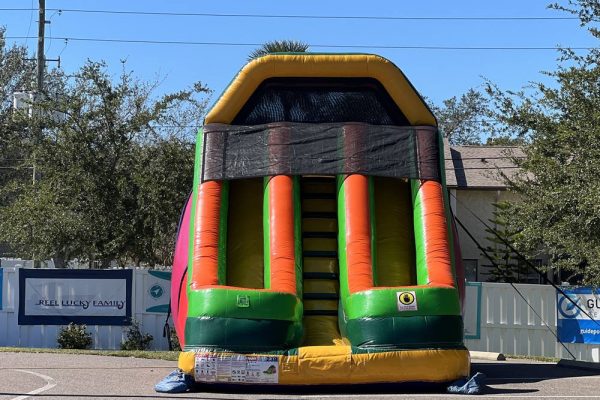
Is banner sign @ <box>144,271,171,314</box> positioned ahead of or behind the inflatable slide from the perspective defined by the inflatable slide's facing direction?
behind

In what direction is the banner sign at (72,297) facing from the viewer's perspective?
toward the camera

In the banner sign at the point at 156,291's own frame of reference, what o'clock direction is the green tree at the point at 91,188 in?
The green tree is roughly at 5 o'clock from the banner sign.

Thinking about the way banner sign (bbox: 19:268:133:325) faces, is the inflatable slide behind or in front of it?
in front

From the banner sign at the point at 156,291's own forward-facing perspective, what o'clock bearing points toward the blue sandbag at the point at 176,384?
The blue sandbag is roughly at 12 o'clock from the banner sign.

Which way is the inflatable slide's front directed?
toward the camera

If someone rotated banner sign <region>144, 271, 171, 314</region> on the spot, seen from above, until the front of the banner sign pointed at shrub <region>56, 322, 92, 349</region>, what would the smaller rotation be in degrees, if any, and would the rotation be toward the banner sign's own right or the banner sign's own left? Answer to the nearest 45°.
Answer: approximately 90° to the banner sign's own right

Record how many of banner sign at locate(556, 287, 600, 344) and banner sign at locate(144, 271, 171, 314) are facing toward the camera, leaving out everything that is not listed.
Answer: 2

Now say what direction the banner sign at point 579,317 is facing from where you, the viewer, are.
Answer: facing the viewer

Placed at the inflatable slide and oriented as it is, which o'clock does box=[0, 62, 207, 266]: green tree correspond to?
The green tree is roughly at 5 o'clock from the inflatable slide.

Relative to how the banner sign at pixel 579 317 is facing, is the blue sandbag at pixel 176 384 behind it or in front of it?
in front

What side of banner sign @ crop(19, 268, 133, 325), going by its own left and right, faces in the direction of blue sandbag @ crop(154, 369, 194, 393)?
front

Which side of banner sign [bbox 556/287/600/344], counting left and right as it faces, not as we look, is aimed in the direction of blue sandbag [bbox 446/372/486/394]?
front
